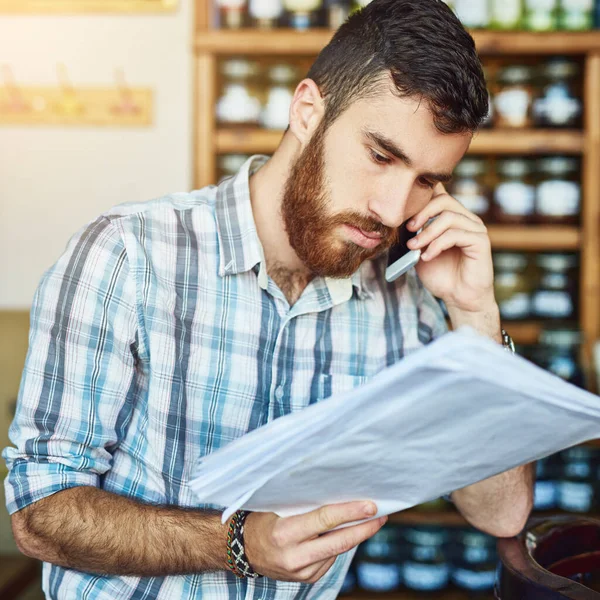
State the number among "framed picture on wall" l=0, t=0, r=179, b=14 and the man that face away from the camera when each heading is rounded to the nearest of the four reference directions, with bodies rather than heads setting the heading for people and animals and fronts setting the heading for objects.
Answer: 0

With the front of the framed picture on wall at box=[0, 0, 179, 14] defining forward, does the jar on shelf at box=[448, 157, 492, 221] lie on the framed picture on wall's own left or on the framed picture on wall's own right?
on the framed picture on wall's own left

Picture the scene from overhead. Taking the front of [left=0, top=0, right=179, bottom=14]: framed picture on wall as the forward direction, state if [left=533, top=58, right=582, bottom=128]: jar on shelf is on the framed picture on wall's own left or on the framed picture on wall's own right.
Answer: on the framed picture on wall's own left

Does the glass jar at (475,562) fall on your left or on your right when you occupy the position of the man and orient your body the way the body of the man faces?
on your left

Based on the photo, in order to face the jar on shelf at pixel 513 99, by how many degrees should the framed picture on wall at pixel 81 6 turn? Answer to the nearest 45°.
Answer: approximately 45° to its left

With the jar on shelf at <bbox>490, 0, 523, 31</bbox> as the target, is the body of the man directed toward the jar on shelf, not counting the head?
no

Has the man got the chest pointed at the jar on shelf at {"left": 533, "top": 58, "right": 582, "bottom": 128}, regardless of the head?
no

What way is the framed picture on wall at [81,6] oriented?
toward the camera

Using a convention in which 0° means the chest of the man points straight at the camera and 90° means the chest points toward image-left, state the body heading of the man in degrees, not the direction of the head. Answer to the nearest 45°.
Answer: approximately 315°

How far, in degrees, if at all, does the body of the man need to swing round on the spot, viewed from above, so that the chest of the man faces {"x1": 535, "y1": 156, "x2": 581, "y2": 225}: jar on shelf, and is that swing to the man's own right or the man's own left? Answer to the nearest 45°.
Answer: approximately 90° to the man's own left

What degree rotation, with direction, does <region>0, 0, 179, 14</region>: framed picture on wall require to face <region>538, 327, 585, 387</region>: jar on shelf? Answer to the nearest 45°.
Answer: approximately 45° to its left

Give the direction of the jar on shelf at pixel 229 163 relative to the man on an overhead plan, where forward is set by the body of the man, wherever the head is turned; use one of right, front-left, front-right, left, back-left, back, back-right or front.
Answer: back-left
